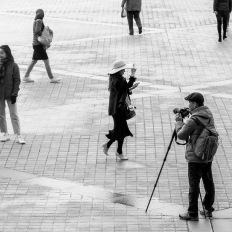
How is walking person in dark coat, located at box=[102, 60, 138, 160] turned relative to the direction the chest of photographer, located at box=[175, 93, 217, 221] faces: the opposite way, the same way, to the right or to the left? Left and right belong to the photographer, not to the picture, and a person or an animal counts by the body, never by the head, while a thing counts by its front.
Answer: the opposite way

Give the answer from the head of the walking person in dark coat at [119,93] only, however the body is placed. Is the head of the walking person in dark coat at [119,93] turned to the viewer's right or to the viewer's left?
to the viewer's right

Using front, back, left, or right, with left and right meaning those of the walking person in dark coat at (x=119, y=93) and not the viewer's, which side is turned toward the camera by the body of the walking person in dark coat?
right

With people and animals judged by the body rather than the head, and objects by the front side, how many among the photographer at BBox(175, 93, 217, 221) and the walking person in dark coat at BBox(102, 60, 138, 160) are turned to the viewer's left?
1

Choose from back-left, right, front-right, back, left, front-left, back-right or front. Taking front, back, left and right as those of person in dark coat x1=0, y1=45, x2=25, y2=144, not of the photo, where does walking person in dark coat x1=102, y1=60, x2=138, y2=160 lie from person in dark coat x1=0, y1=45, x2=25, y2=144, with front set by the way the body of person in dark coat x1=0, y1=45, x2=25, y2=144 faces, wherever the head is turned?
left

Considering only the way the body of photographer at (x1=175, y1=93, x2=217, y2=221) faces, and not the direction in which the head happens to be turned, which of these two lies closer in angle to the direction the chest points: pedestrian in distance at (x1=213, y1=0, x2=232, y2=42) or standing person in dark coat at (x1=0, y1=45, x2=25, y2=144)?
the standing person in dark coat

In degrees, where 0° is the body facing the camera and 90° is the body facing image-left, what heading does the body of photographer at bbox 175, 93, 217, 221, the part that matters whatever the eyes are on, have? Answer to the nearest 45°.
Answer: approximately 90°
